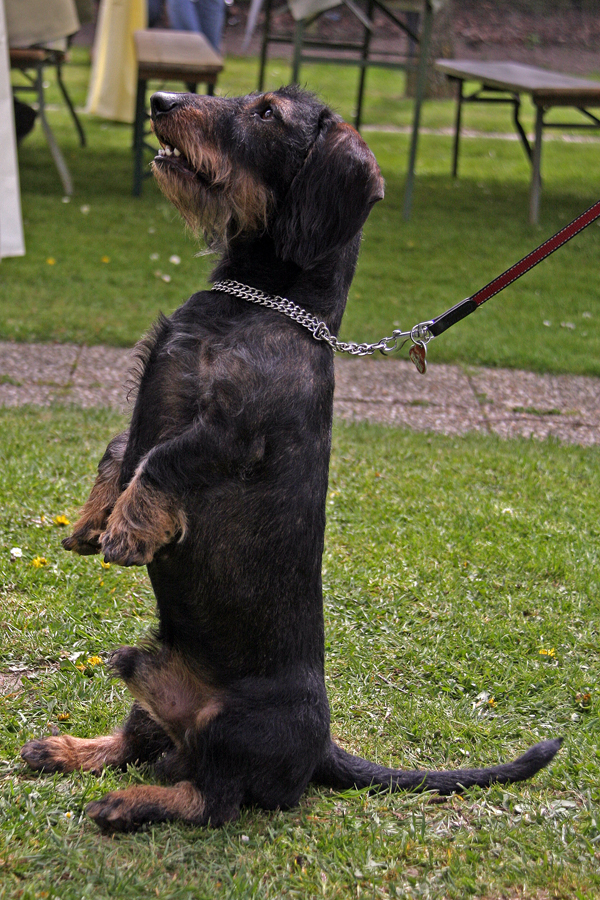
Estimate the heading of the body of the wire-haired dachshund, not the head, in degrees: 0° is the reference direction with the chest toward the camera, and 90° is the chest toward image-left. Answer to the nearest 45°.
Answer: approximately 90°

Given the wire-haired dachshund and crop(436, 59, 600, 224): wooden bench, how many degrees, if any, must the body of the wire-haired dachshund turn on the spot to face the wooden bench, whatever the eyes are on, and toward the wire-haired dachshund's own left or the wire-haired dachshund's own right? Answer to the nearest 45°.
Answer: approximately 90° to the wire-haired dachshund's own right

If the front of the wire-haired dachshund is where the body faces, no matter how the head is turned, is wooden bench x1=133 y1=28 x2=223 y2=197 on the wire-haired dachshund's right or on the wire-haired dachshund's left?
on the wire-haired dachshund's right

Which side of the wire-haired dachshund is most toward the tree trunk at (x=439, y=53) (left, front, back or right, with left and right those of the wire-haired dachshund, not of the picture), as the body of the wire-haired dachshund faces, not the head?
right

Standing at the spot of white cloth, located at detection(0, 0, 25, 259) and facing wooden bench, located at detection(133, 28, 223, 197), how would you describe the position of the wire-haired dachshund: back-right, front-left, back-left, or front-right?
back-right

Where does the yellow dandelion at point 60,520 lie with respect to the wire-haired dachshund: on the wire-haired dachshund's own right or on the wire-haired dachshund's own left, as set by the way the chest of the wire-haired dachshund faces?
on the wire-haired dachshund's own right
